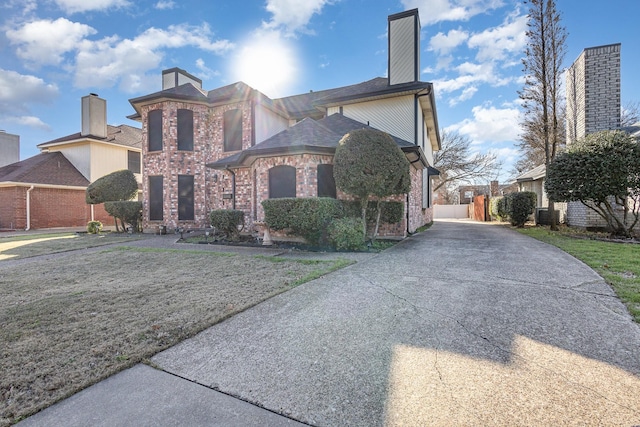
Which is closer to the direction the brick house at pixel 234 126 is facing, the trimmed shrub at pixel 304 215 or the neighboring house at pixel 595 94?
the trimmed shrub

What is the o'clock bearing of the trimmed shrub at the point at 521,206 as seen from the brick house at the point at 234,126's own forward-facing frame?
The trimmed shrub is roughly at 9 o'clock from the brick house.

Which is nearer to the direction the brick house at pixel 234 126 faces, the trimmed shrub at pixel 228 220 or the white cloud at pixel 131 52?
the trimmed shrub

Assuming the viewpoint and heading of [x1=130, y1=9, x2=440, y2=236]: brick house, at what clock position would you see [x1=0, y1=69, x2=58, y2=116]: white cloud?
The white cloud is roughly at 4 o'clock from the brick house.

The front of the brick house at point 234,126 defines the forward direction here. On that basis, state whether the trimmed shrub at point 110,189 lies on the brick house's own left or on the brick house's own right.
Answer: on the brick house's own right

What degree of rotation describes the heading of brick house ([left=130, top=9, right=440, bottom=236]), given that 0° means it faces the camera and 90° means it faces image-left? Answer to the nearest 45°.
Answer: approximately 0°

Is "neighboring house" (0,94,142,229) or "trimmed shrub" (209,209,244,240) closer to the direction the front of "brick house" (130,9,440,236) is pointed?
the trimmed shrub

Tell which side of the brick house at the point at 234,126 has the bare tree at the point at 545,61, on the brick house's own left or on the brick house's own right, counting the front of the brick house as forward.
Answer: on the brick house's own left

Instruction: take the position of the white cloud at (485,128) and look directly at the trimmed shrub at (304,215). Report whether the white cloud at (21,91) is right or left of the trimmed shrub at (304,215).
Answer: right
